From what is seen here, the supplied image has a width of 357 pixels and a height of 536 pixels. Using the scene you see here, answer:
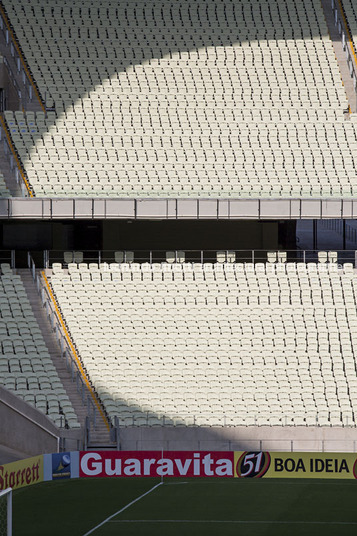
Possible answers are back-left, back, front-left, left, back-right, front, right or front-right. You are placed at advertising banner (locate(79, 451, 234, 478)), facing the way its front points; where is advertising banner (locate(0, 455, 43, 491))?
front-right

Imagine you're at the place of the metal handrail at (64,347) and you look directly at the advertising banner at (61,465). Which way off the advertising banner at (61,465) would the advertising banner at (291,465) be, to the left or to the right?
left

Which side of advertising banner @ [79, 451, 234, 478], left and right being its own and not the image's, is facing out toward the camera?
front

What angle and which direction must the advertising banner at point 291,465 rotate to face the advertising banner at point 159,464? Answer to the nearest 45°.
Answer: approximately 90° to its right

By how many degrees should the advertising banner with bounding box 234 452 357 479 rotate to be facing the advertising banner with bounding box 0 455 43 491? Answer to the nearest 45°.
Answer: approximately 45° to its right

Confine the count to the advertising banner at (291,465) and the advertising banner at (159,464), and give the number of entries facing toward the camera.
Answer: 2

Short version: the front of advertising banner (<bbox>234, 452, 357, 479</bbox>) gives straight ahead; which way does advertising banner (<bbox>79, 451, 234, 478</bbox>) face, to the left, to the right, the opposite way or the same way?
the same way

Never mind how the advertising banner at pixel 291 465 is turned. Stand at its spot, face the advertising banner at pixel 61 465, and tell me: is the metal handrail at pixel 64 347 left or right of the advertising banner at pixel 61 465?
right

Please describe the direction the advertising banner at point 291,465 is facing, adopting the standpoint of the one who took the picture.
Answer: facing the viewer

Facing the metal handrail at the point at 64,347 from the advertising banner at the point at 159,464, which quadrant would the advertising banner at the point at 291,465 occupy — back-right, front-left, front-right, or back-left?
back-right

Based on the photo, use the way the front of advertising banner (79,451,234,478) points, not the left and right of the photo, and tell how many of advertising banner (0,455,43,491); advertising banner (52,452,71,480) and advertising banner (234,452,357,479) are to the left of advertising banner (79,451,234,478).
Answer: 1

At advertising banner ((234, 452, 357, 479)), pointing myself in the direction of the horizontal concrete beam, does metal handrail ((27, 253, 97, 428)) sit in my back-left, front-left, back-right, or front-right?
front-left
